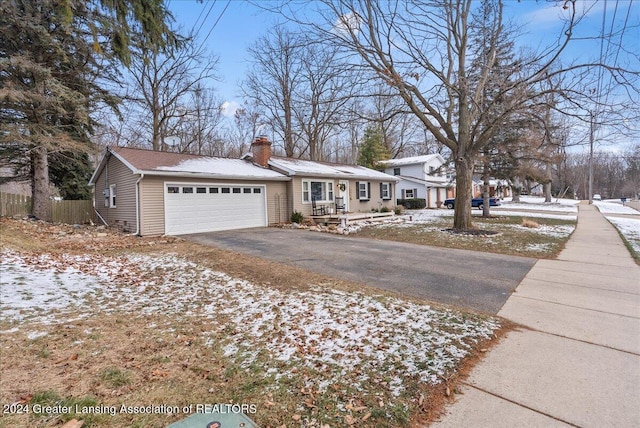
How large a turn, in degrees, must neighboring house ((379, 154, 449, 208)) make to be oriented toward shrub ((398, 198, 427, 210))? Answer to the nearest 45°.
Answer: approximately 45° to its right

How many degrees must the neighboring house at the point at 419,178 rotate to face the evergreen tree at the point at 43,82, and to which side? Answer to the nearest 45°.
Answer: approximately 90° to its right

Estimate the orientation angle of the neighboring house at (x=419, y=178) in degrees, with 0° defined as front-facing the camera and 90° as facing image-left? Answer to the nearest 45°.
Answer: approximately 315°

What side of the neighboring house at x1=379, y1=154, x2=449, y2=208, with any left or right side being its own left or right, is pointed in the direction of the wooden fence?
right

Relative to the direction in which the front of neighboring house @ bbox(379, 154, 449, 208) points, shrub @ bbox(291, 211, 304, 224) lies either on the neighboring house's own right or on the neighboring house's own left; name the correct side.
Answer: on the neighboring house's own right
